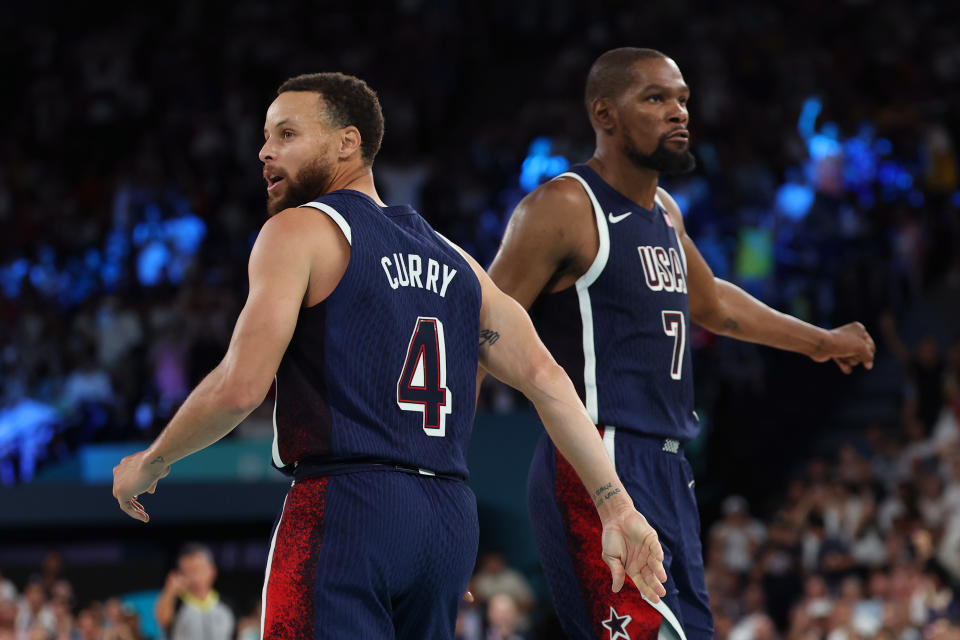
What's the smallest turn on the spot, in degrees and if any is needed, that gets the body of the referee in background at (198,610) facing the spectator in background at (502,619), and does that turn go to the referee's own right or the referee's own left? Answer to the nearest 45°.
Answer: approximately 90° to the referee's own left

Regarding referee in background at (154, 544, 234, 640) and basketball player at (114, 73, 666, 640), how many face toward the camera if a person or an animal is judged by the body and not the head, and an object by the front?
1

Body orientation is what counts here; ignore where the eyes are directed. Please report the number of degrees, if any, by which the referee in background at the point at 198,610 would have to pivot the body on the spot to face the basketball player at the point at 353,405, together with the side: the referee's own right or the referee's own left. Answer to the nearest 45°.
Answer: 0° — they already face them

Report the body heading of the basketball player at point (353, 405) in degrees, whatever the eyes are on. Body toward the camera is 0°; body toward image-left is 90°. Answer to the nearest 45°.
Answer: approximately 135°

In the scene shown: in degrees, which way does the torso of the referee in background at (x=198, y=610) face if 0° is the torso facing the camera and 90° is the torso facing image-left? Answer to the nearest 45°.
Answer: approximately 0°

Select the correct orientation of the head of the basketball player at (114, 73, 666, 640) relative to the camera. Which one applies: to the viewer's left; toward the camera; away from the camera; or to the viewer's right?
to the viewer's left

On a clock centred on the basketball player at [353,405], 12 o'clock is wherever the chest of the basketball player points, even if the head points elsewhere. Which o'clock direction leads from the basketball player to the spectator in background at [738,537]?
The spectator in background is roughly at 2 o'clock from the basketball player.

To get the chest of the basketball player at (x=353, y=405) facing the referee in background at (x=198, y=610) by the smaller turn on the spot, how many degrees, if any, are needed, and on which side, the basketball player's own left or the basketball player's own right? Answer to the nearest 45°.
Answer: approximately 45° to the basketball player's own right

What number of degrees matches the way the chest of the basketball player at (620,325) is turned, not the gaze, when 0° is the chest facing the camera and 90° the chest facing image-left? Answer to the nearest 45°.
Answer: approximately 315°

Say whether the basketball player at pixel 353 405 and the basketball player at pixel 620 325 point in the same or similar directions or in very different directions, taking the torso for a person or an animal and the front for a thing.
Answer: very different directions

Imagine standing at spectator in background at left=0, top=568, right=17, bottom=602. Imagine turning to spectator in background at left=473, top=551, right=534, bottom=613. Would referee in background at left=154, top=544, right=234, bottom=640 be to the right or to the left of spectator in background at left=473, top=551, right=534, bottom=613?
right

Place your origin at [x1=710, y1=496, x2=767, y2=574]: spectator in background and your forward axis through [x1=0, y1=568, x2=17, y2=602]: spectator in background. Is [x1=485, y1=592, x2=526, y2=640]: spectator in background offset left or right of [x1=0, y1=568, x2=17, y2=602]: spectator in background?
left
